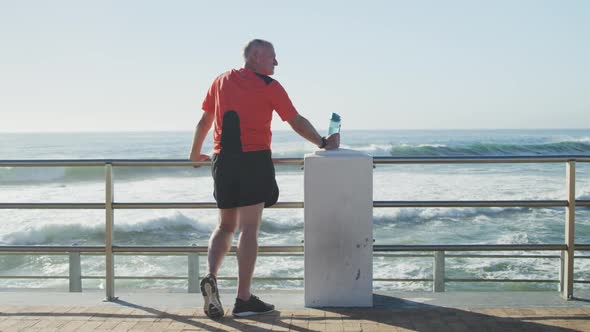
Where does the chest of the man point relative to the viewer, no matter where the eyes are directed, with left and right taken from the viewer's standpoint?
facing away from the viewer and to the right of the viewer

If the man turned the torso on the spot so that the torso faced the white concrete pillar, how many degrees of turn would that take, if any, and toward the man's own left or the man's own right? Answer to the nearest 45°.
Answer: approximately 45° to the man's own right
